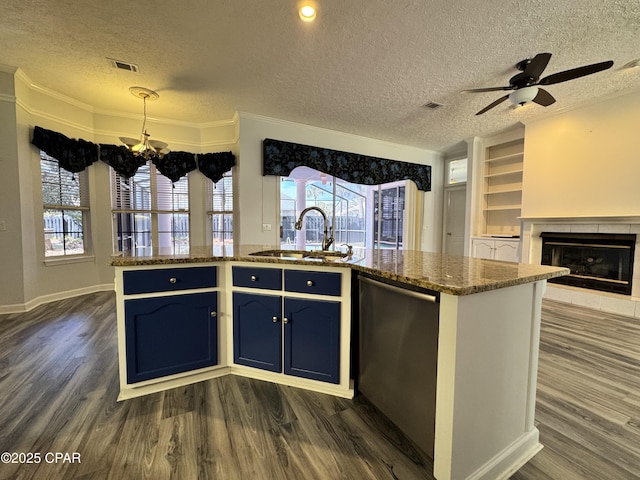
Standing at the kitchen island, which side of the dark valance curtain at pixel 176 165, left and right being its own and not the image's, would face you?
front

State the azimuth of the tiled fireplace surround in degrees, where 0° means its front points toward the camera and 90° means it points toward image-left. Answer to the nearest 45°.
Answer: approximately 45°

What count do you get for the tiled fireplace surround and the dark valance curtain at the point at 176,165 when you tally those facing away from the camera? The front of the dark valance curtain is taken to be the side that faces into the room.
0

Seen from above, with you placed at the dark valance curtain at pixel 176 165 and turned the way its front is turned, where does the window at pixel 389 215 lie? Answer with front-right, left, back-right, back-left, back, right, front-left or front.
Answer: left

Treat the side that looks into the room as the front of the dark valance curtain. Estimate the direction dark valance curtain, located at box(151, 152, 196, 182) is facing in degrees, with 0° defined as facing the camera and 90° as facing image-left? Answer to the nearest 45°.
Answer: approximately 0°

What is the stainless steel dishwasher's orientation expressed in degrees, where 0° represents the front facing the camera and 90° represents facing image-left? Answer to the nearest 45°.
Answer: approximately 45°

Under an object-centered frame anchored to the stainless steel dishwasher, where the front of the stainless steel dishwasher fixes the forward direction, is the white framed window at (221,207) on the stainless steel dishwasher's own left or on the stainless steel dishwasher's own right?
on the stainless steel dishwasher's own right

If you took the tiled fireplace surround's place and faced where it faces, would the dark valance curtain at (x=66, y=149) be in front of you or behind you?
in front

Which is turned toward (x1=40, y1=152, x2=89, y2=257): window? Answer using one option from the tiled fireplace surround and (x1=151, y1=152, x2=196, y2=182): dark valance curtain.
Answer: the tiled fireplace surround

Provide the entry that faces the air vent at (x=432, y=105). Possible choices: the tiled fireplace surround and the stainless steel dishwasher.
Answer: the tiled fireplace surround

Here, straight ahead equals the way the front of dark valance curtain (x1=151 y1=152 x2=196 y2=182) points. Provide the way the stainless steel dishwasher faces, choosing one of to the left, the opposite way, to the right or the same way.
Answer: to the right

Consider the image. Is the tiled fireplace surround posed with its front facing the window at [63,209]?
yes

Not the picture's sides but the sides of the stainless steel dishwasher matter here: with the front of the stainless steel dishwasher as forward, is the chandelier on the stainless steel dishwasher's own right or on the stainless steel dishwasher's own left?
on the stainless steel dishwasher's own right
